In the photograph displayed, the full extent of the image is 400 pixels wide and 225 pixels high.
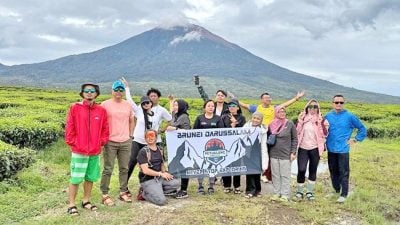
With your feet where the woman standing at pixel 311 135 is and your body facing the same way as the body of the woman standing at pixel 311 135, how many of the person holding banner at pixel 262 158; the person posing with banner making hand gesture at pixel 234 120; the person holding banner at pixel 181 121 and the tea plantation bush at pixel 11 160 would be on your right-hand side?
4

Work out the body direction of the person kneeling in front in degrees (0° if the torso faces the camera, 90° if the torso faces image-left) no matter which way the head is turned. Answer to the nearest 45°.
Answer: approximately 315°

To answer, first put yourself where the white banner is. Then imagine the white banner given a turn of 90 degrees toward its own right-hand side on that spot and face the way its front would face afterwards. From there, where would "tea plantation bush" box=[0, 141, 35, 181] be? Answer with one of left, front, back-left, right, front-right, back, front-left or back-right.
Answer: front

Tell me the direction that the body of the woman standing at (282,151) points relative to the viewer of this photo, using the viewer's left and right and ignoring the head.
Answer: facing the viewer

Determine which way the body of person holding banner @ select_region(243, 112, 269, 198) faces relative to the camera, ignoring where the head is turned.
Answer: toward the camera

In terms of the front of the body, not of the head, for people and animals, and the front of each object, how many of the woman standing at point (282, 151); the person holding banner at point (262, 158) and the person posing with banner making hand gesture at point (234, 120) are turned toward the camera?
3

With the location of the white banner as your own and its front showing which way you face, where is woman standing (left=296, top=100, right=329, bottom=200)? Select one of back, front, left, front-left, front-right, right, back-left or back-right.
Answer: left

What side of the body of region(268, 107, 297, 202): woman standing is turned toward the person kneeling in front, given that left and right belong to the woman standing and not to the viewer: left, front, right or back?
right

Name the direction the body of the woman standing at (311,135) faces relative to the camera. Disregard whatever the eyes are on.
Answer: toward the camera

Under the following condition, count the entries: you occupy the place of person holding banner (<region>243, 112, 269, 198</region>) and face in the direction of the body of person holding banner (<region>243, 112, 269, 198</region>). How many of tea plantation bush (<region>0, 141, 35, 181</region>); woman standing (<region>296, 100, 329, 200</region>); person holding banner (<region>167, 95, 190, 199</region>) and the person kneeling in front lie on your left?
1

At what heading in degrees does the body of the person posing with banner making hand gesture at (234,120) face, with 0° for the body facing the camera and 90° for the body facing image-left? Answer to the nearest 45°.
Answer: approximately 0°

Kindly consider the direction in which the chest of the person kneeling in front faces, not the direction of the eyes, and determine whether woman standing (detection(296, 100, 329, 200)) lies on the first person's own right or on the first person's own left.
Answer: on the first person's own left

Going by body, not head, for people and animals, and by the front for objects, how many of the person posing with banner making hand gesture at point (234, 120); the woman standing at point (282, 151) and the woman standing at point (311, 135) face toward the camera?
3

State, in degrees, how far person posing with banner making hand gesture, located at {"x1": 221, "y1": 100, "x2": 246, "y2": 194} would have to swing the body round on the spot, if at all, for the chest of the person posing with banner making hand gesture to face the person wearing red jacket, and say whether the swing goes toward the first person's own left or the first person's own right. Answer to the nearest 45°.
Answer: approximately 45° to the first person's own right
